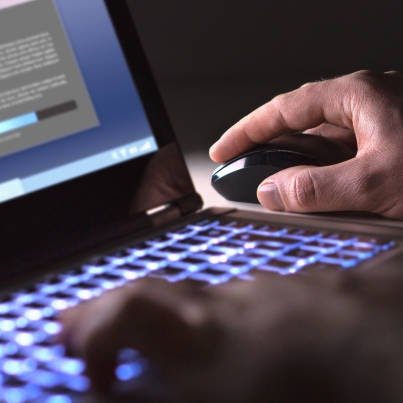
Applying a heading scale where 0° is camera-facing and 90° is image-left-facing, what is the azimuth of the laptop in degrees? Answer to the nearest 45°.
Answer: approximately 315°
